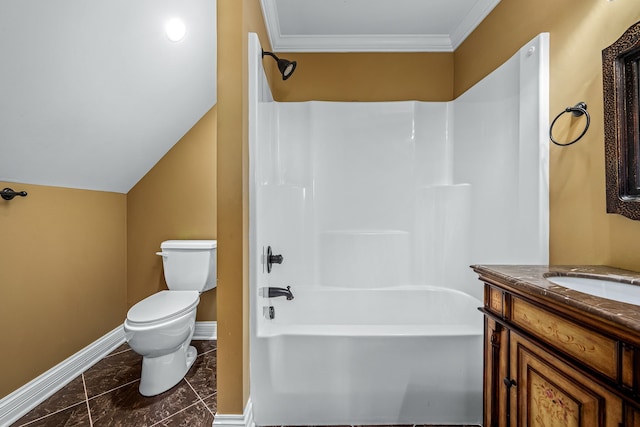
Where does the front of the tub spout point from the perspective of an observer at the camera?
facing to the right of the viewer

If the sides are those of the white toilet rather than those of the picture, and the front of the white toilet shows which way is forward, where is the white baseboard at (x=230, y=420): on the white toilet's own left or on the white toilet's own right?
on the white toilet's own left

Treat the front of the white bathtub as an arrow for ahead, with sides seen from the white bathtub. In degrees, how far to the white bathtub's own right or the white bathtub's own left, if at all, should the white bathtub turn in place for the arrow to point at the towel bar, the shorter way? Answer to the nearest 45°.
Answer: approximately 90° to the white bathtub's own right

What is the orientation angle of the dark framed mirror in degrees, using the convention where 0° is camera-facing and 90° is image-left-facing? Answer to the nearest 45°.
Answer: approximately 45°

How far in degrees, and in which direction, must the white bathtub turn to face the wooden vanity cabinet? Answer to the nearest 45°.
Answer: approximately 45° to its left

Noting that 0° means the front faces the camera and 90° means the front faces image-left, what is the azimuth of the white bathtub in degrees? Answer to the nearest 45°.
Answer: approximately 0°

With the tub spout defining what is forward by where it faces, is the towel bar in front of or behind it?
behind

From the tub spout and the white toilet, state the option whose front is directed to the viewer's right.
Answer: the tub spout
